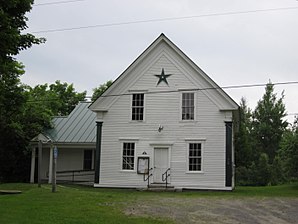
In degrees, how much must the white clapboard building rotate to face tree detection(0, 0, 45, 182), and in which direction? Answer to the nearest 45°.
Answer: approximately 90° to its right

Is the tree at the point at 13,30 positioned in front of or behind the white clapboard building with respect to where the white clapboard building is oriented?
in front

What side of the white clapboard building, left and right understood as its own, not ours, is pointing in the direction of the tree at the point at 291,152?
left

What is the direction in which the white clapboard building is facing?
toward the camera
